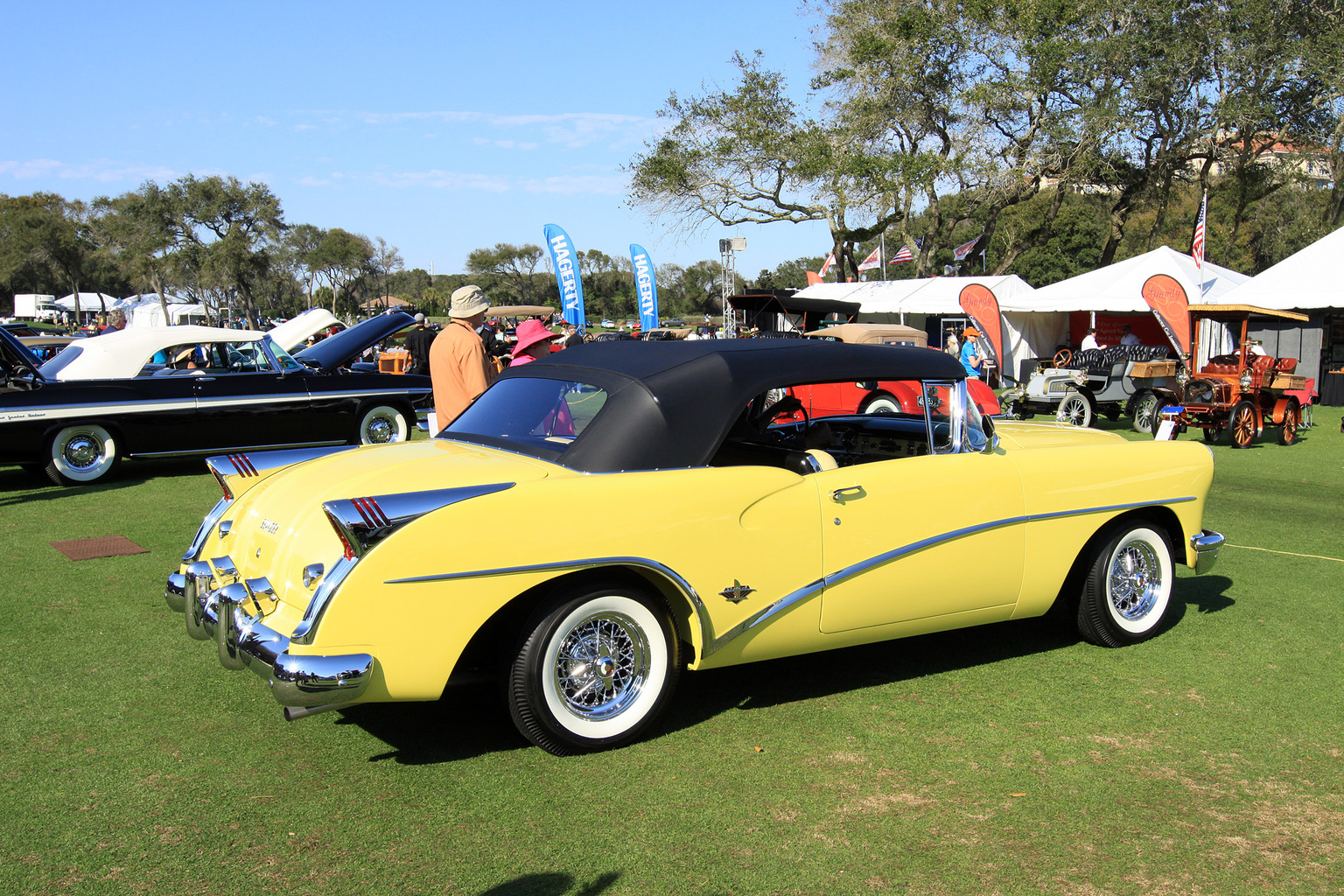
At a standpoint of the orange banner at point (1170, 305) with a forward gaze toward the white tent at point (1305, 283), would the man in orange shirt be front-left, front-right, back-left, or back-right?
back-right

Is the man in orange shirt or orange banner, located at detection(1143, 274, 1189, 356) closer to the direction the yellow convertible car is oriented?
the orange banner

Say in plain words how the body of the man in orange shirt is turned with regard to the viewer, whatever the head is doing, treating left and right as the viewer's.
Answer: facing away from the viewer and to the right of the viewer

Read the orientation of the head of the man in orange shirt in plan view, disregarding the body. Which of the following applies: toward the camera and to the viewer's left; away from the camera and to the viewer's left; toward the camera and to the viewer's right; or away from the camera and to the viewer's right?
away from the camera and to the viewer's right

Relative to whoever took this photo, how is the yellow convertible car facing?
facing away from the viewer and to the right of the viewer

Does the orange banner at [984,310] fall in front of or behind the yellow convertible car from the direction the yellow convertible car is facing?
in front

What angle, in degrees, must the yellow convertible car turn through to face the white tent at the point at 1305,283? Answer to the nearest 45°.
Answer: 0° — it already faces it

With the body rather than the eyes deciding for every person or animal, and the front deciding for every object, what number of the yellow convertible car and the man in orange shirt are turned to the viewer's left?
0

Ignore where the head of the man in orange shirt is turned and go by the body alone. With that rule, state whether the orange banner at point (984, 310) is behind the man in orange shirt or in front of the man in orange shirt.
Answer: in front

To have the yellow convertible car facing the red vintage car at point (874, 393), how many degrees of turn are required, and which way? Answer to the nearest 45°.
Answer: approximately 45° to its left
